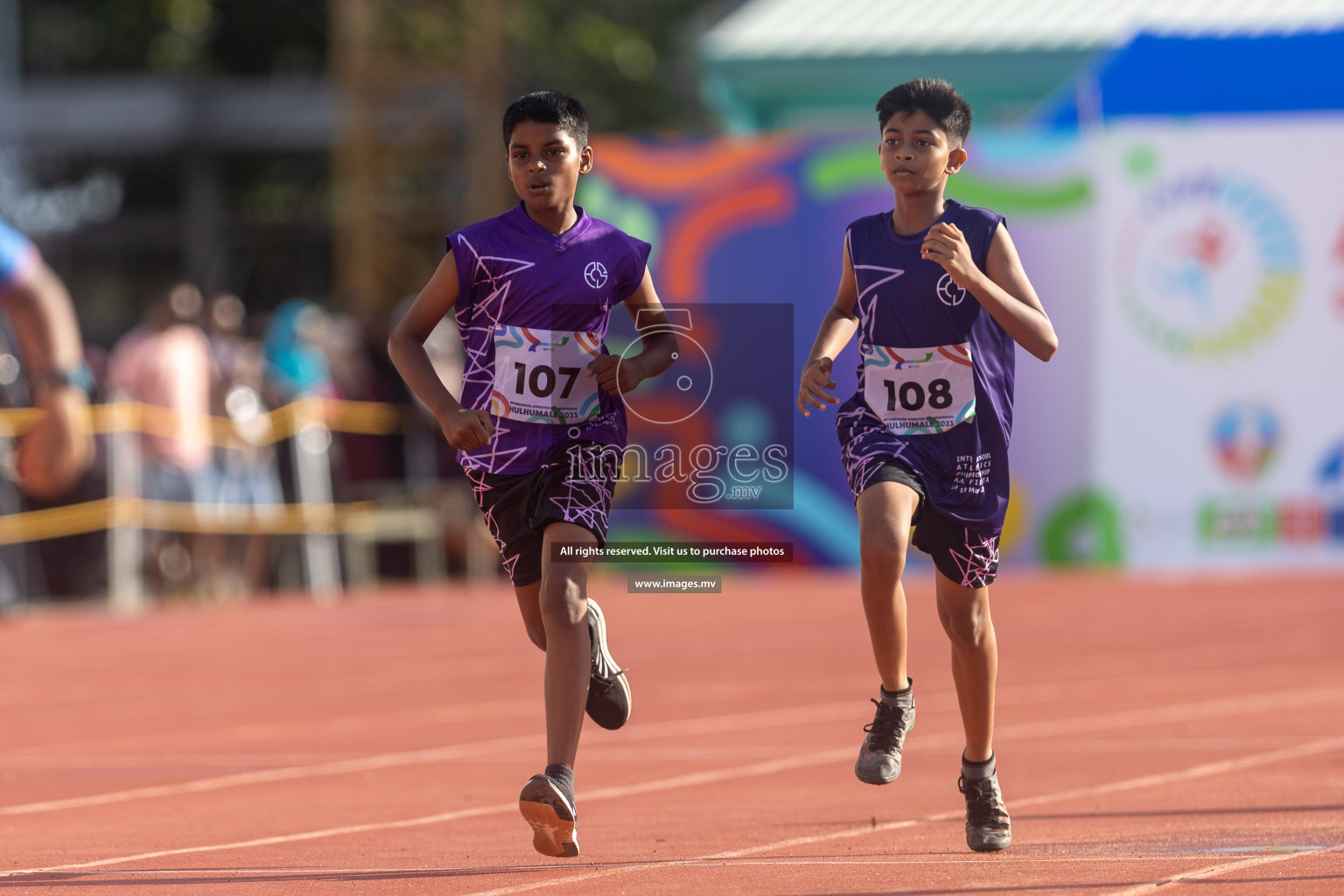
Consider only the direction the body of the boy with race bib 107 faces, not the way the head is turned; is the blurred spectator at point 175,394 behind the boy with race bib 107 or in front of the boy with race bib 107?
behind

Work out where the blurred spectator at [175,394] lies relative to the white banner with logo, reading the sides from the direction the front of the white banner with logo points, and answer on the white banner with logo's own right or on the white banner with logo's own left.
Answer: on the white banner with logo's own right

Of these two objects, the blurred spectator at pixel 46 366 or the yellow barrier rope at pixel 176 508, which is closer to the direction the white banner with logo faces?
the blurred spectator

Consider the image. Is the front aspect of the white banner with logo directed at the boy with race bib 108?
yes

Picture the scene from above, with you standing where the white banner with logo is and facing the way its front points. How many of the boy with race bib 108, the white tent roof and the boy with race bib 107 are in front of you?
2
